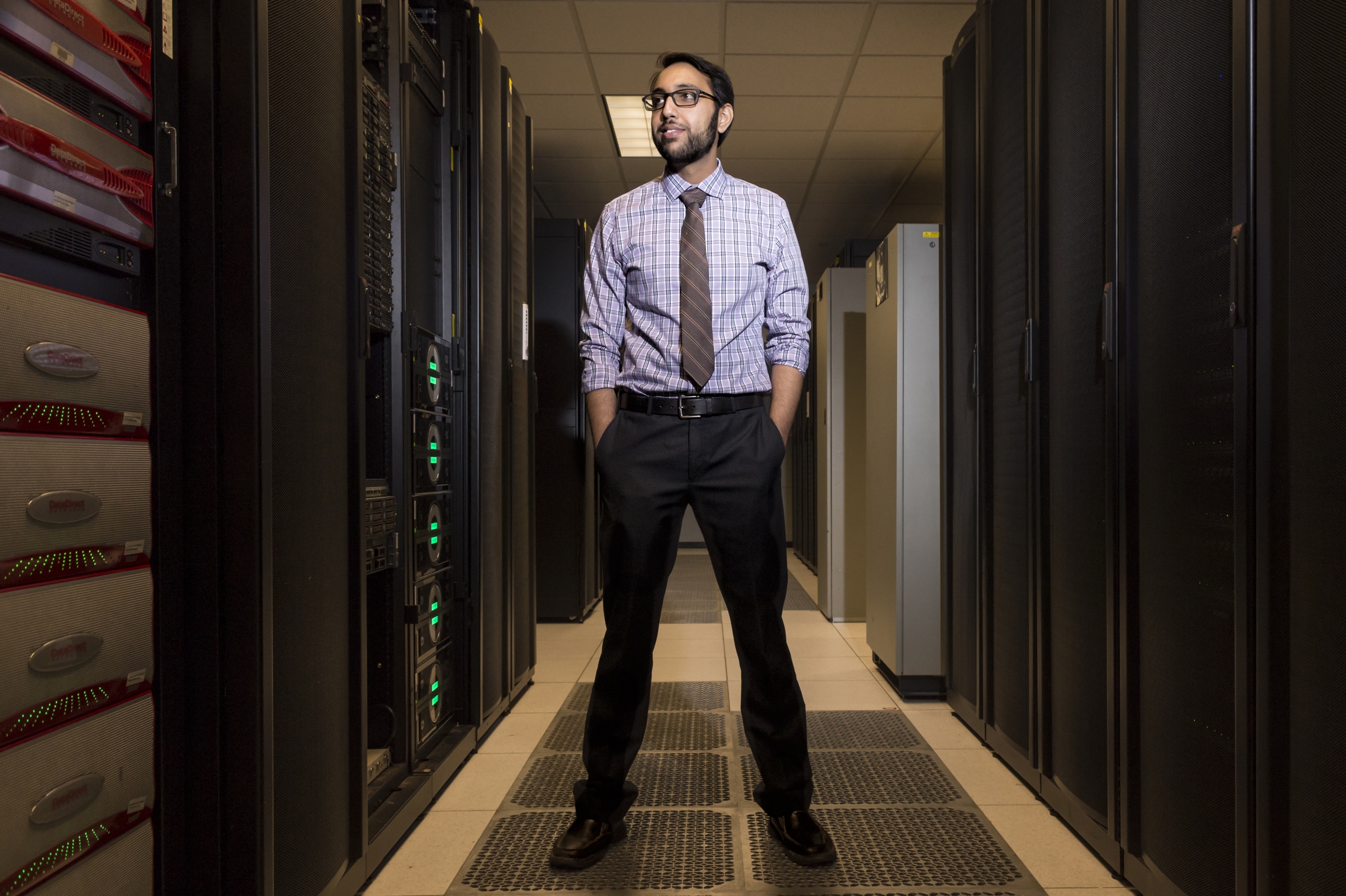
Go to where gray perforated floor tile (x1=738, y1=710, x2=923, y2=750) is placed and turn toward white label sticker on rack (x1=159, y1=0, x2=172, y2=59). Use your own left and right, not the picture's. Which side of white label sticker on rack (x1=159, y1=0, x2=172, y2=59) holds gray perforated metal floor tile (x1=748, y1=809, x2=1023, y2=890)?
left

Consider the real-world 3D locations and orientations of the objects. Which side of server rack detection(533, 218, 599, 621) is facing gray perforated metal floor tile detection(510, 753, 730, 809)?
right

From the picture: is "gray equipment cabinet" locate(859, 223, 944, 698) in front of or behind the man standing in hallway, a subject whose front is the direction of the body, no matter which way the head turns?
behind

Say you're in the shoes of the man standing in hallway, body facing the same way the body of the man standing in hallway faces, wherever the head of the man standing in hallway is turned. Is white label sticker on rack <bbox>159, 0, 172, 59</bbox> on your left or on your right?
on your right

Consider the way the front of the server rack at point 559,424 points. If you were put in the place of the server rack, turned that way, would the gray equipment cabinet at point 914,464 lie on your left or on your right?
on your right

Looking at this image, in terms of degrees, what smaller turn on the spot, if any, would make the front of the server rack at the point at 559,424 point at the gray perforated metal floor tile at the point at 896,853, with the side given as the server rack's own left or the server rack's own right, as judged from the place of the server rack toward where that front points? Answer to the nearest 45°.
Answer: approximately 90° to the server rack's own right

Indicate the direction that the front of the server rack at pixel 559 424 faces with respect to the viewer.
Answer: facing to the right of the viewer

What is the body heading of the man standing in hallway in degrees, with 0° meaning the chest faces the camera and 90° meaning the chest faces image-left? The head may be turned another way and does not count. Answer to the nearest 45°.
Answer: approximately 0°
